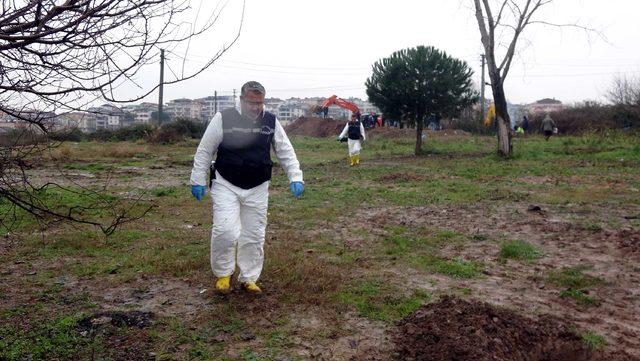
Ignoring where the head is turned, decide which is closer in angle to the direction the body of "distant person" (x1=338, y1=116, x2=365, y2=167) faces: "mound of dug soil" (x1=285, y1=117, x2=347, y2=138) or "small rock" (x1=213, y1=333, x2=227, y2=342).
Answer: the small rock

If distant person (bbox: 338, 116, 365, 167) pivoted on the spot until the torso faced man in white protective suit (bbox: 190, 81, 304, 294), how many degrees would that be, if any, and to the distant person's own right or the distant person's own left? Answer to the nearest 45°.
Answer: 0° — they already face them

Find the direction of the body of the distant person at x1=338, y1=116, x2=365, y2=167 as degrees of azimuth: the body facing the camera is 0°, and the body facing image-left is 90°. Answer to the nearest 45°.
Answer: approximately 0°

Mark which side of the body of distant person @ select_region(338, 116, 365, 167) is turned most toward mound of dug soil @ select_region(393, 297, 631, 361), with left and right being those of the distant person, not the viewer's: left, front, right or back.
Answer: front

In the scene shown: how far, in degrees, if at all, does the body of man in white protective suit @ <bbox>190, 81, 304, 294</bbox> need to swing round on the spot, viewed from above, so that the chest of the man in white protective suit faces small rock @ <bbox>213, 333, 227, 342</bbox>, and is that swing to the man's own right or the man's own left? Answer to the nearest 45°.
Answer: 0° — they already face it

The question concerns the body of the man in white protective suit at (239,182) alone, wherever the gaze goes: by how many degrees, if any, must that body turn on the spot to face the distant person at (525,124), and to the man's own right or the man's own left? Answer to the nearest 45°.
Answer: approximately 135° to the man's own left

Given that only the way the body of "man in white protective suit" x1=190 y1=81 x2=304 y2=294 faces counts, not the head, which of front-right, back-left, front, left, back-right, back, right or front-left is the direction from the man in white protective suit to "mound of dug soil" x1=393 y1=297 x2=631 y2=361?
front-left

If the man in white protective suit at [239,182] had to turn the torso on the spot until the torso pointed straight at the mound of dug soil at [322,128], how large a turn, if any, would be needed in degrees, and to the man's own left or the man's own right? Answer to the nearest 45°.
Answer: approximately 180°

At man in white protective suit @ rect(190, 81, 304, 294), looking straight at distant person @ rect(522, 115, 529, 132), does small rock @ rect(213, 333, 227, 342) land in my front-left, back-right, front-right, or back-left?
back-right
